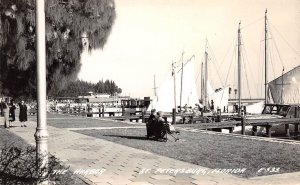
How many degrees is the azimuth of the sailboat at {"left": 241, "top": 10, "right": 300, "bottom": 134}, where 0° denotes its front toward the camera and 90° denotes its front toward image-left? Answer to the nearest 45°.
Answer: approximately 90°

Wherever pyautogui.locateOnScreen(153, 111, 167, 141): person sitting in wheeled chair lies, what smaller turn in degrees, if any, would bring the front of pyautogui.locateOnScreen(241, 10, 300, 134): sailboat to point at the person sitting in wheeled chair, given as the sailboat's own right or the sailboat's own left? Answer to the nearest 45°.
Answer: approximately 90° to the sailboat's own left

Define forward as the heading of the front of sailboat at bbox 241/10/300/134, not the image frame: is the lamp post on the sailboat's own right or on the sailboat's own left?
on the sailboat's own left
